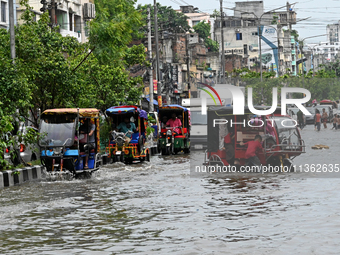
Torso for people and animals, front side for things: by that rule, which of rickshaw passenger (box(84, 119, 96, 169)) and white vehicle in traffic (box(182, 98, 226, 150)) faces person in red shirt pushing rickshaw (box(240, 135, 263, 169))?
the white vehicle in traffic

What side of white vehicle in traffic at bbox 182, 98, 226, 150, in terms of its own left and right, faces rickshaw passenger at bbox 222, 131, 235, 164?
front

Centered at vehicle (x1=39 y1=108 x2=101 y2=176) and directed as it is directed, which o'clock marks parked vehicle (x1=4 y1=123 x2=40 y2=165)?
parked vehicle (x1=4 y1=123 x2=40 y2=165) is roughly at 3 o'clock from vehicle (x1=39 y1=108 x2=101 y2=176).

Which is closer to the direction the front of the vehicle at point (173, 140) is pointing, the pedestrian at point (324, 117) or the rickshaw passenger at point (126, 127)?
the rickshaw passenger

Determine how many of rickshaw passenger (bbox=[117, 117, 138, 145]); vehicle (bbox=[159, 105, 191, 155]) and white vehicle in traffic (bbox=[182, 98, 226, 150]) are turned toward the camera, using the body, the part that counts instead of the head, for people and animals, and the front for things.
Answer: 3

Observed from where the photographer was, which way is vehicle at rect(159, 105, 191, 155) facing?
facing the viewer

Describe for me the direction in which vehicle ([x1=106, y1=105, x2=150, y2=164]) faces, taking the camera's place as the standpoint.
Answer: facing the viewer and to the left of the viewer

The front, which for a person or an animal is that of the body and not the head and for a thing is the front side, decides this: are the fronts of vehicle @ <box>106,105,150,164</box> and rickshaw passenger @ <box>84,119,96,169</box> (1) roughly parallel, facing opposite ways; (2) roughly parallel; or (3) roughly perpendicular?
roughly parallel

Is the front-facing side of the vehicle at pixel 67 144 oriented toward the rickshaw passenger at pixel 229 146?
no

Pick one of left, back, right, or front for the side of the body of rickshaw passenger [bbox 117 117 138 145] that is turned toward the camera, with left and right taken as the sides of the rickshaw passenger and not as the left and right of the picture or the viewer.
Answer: front

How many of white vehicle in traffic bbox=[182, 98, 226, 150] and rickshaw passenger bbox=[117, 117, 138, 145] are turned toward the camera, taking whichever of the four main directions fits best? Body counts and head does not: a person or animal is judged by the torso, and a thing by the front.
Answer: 2

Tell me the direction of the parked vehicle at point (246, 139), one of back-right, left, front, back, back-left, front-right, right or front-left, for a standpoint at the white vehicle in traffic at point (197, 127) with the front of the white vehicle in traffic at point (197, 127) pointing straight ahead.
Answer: front

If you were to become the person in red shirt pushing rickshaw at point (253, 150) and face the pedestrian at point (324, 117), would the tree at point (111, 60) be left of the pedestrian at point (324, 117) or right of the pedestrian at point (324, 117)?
left

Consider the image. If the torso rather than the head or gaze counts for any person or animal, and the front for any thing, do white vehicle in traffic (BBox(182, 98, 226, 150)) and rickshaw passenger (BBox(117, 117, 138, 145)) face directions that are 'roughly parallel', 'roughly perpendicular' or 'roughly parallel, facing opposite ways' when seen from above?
roughly parallel

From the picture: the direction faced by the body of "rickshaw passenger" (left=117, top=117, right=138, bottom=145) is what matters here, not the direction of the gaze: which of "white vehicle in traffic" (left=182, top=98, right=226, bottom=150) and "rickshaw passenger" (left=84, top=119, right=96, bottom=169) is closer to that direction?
the rickshaw passenger
